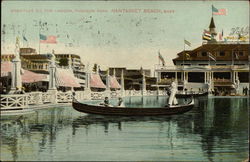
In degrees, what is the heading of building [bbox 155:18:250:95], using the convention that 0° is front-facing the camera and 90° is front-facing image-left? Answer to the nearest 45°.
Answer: approximately 0°

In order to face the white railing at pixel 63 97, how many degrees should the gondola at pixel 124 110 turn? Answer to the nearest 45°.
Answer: approximately 45° to its right

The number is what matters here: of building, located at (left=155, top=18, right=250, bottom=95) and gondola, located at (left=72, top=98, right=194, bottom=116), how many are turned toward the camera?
1

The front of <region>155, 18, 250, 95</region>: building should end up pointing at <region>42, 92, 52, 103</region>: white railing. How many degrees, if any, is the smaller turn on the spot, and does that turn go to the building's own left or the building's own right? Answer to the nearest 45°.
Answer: approximately 45° to the building's own right

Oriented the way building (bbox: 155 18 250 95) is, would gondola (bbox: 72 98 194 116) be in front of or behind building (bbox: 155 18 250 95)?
in front

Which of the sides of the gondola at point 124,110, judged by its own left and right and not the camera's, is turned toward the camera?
left

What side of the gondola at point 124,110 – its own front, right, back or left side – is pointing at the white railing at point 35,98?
front

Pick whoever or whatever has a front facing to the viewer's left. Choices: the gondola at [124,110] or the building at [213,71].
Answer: the gondola

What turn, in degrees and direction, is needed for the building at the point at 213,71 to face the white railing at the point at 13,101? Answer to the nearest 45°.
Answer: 0° — it already faces it

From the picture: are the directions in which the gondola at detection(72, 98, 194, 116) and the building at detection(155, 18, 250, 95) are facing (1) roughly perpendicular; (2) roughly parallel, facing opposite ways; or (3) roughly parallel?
roughly perpendicular

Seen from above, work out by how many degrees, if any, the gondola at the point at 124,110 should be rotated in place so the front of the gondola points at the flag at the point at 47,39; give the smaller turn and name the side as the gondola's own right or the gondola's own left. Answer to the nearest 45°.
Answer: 0° — it already faces it
